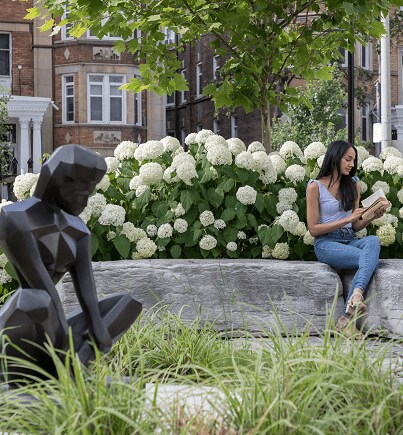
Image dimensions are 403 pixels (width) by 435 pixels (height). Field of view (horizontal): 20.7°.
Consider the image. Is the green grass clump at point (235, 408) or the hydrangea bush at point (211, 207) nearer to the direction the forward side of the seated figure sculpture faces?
the green grass clump

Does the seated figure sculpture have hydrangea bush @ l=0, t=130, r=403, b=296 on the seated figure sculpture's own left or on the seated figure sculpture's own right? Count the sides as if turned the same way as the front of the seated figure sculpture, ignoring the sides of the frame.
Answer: on the seated figure sculpture's own left

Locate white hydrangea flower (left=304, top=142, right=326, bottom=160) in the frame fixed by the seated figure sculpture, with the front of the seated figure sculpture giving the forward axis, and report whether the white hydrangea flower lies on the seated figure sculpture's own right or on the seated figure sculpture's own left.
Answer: on the seated figure sculpture's own left

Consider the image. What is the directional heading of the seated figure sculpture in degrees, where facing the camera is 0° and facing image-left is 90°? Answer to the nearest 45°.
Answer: approximately 315°

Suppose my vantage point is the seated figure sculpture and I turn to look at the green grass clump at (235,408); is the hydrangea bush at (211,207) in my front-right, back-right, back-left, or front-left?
back-left

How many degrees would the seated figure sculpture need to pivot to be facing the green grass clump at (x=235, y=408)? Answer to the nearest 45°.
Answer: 0° — it already faces it
